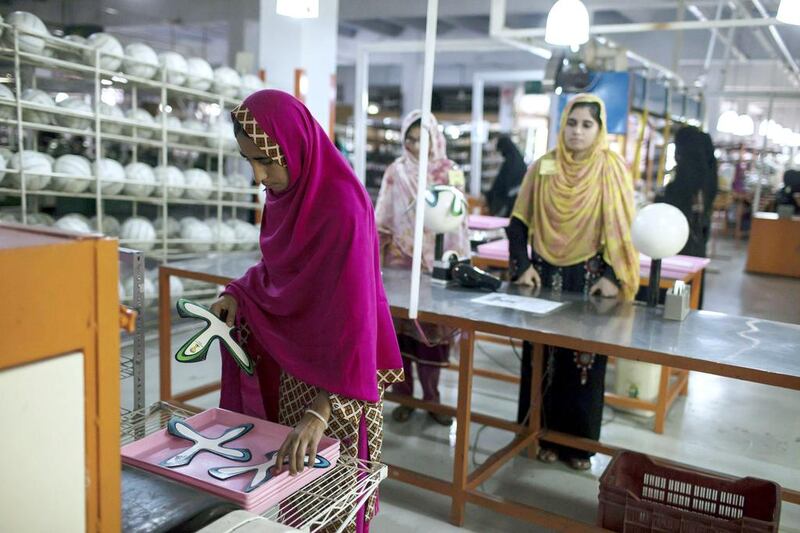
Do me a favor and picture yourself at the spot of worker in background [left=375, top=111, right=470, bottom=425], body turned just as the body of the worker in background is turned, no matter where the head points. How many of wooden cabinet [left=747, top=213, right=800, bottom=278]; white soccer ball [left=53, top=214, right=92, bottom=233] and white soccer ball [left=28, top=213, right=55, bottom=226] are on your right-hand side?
2

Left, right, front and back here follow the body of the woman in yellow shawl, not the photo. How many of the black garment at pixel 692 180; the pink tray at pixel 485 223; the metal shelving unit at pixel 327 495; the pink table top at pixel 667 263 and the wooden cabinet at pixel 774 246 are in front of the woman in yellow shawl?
1

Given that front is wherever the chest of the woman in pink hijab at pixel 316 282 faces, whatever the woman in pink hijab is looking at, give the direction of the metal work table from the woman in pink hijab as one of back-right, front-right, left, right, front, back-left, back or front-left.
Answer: back

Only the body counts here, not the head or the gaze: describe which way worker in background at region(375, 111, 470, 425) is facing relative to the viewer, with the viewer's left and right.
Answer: facing the viewer

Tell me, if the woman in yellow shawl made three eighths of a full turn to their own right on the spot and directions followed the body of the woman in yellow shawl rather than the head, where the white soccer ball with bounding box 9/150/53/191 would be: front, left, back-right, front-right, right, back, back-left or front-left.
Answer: front-left

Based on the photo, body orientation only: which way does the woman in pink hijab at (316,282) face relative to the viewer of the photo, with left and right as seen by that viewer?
facing the viewer and to the left of the viewer

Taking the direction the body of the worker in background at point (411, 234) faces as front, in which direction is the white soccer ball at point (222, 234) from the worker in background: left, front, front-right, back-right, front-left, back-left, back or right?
back-right

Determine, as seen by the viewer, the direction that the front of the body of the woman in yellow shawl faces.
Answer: toward the camera
